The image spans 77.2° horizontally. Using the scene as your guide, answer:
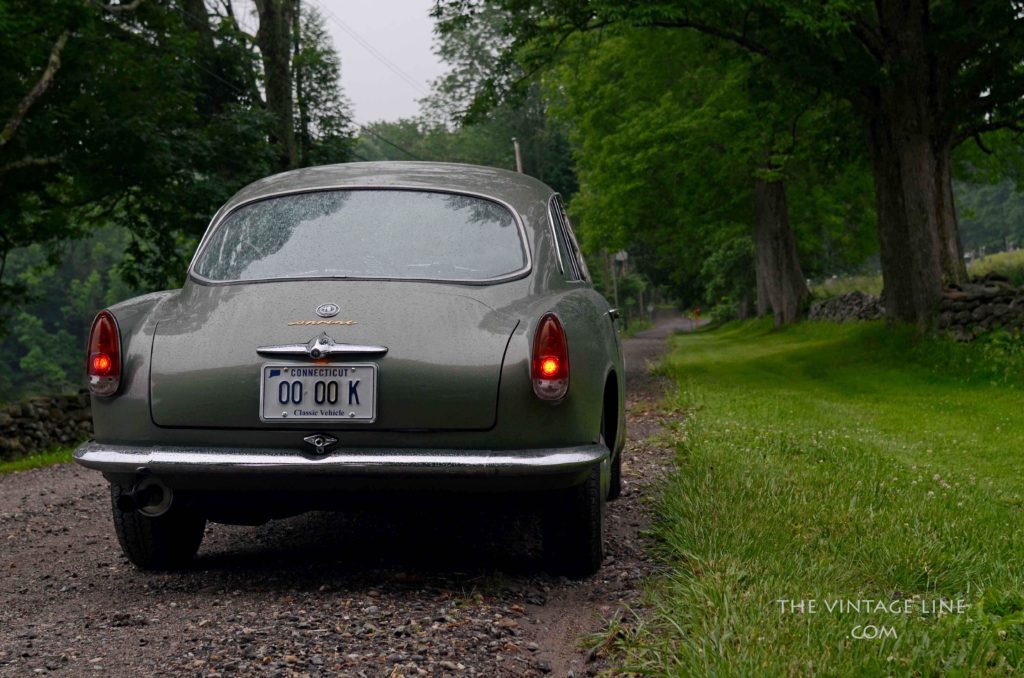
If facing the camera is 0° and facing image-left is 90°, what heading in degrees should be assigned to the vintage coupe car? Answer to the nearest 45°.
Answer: approximately 180°

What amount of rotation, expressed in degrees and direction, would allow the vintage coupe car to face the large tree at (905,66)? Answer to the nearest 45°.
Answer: approximately 45° to its right

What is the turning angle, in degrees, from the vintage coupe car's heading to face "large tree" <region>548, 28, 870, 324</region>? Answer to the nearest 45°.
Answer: approximately 45° to its right
